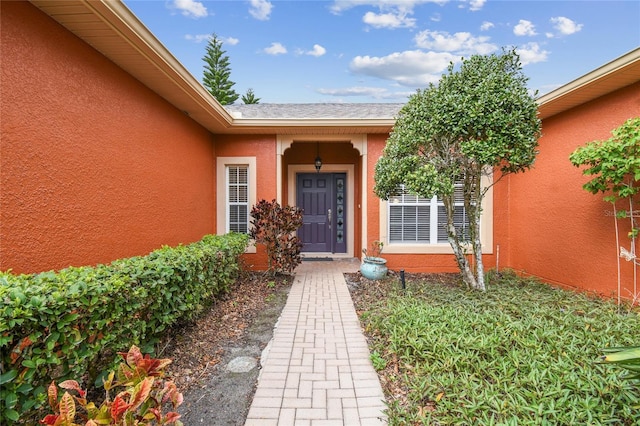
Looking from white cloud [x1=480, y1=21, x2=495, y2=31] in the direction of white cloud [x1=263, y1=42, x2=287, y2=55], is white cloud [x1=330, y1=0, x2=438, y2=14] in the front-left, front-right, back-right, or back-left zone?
front-left

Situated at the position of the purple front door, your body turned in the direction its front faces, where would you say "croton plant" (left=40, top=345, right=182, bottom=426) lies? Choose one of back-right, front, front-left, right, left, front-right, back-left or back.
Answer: front

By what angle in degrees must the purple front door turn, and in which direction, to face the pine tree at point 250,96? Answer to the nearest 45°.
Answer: approximately 180°

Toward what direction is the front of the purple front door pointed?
toward the camera

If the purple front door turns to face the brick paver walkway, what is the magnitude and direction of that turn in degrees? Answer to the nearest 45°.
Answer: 0° — it already faces it
